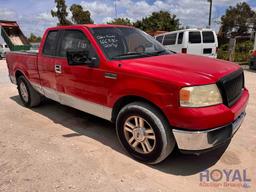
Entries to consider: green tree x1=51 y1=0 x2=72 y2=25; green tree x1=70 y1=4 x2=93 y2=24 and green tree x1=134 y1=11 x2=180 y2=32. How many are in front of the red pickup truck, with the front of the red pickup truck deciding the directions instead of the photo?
0

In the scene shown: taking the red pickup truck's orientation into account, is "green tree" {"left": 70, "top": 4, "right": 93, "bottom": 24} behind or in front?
behind

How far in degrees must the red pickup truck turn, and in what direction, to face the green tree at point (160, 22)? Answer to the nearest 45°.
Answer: approximately 135° to its left

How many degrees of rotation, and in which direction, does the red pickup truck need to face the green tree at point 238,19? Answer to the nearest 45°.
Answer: approximately 90° to its left

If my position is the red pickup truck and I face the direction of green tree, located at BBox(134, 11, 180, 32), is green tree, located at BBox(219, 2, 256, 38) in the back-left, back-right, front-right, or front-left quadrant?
front-right

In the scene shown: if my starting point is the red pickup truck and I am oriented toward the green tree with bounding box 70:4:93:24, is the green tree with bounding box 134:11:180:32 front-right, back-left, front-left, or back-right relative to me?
front-right

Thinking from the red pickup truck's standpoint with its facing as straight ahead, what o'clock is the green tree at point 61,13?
The green tree is roughly at 7 o'clock from the red pickup truck.

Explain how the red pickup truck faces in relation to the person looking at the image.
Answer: facing the viewer and to the right of the viewer
